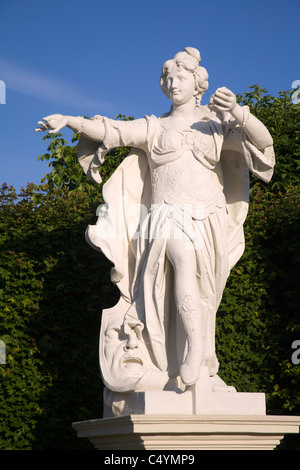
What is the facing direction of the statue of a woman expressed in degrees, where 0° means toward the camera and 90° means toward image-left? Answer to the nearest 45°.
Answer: approximately 0°
